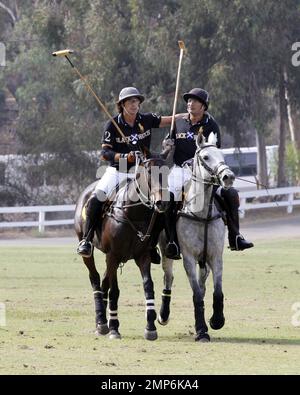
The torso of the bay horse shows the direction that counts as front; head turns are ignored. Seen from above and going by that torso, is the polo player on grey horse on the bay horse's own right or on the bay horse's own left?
on the bay horse's own left

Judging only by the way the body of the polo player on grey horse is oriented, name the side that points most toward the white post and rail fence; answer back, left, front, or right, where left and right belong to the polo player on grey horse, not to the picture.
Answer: back

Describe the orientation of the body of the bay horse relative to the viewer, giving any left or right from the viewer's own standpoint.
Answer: facing the viewer and to the right of the viewer

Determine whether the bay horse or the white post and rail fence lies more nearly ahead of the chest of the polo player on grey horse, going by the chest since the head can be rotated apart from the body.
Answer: the bay horse

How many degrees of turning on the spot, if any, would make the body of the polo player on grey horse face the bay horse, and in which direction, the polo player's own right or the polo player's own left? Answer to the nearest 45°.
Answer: approximately 45° to the polo player's own right

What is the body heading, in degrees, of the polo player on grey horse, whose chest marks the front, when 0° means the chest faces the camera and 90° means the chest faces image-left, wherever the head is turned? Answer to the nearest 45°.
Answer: approximately 0°

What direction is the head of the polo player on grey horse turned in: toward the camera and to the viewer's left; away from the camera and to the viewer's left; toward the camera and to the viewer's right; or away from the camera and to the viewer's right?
toward the camera and to the viewer's left

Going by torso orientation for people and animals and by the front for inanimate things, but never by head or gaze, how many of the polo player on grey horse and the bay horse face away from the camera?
0
